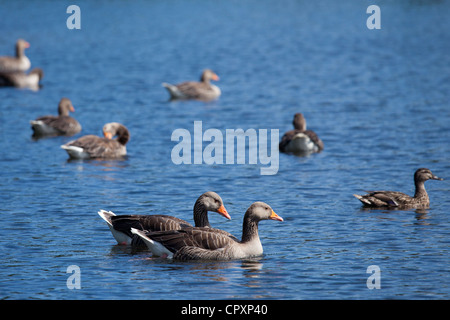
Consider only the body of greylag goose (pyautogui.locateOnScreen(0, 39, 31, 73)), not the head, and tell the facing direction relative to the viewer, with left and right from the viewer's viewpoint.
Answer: facing to the right of the viewer

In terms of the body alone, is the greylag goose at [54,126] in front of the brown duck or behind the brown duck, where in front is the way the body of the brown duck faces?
behind

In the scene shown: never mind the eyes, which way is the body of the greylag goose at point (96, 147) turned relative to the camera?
to the viewer's right

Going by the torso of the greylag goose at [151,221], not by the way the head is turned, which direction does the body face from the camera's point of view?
to the viewer's right

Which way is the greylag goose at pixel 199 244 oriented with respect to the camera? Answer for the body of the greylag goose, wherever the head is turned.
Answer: to the viewer's right

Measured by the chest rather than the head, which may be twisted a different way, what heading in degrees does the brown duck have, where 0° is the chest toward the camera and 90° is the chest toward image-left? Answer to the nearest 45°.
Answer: approximately 270°

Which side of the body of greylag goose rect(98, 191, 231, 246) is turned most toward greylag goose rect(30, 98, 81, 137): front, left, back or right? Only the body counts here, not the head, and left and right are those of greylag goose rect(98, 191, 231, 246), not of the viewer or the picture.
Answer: left

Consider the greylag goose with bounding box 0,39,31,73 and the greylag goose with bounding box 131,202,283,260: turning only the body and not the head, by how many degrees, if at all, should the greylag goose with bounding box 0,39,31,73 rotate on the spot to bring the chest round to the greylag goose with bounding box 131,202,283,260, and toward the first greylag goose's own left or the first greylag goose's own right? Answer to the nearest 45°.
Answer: approximately 90° to the first greylag goose's own right

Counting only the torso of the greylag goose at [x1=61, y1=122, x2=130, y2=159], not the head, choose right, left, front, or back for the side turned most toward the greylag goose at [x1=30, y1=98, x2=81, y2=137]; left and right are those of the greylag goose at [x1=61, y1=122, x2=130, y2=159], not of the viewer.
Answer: left

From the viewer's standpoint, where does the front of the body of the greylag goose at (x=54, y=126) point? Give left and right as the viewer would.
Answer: facing to the right of the viewer
